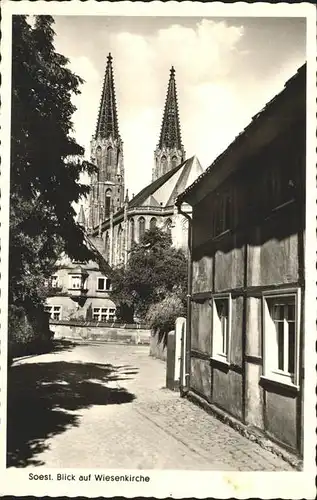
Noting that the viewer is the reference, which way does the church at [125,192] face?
facing away from the viewer and to the left of the viewer

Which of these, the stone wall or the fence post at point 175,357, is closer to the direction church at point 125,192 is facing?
the stone wall

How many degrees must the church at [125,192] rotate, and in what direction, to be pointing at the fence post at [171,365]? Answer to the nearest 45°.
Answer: approximately 135° to its left
